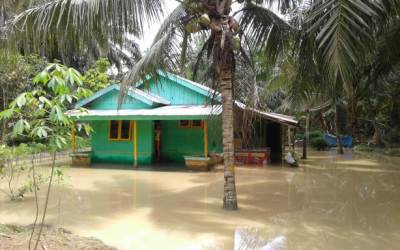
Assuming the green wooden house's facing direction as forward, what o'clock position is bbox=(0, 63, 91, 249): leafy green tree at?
The leafy green tree is roughly at 12 o'clock from the green wooden house.

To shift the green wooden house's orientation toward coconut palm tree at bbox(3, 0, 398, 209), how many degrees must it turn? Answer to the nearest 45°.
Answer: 0° — it already faces it

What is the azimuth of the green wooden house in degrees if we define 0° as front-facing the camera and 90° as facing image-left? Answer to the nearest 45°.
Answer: approximately 0°

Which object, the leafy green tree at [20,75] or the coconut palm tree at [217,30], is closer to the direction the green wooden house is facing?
the coconut palm tree

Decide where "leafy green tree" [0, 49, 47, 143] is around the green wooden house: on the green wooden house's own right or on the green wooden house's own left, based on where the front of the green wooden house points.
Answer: on the green wooden house's own right
